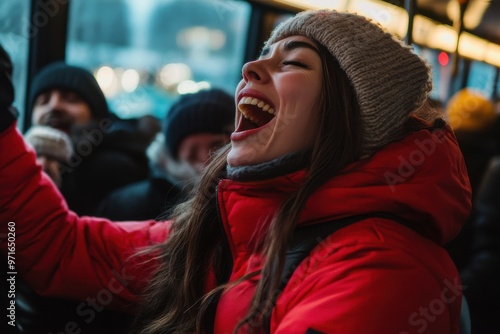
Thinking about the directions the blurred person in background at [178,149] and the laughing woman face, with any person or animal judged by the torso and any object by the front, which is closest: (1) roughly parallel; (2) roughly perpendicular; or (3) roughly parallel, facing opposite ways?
roughly perpendicular

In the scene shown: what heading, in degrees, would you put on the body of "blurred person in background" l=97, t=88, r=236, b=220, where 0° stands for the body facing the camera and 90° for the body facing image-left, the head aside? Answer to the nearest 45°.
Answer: approximately 315°

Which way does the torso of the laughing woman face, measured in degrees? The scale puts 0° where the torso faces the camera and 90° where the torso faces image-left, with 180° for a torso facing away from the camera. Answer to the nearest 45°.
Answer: approximately 45°

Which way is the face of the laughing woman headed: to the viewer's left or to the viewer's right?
to the viewer's left

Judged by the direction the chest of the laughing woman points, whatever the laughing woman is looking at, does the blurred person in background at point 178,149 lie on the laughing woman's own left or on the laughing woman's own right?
on the laughing woman's own right
